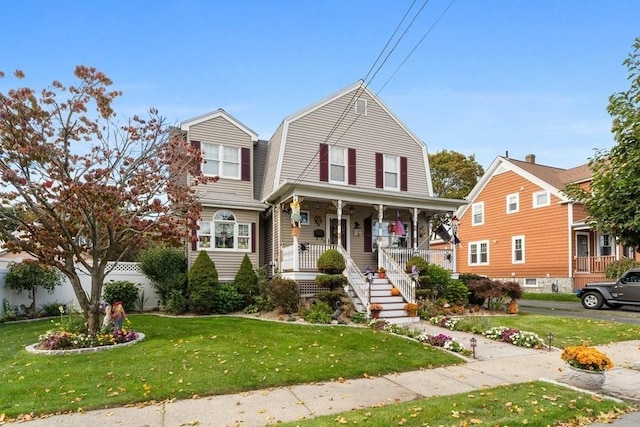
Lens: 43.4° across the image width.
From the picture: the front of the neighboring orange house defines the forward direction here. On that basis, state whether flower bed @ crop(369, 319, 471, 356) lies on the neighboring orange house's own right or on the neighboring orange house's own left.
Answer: on the neighboring orange house's own right

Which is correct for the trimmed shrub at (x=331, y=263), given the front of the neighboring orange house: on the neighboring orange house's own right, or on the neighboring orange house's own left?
on the neighboring orange house's own right

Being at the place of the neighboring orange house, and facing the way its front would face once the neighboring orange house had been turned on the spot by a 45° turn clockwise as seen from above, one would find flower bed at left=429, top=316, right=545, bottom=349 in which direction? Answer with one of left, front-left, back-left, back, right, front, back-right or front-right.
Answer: front

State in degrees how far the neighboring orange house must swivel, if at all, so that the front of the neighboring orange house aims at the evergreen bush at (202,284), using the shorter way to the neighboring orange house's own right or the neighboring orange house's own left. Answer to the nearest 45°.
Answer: approximately 90° to the neighboring orange house's own right

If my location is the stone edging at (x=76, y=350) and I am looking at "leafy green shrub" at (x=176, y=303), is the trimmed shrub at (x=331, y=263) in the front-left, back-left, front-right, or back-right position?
front-right

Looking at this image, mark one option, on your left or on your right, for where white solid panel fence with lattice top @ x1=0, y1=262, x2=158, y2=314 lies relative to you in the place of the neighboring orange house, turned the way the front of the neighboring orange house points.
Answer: on your right

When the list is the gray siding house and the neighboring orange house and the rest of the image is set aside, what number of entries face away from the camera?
0

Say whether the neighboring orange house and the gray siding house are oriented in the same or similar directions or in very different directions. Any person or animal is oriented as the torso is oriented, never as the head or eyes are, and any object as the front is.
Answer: same or similar directions

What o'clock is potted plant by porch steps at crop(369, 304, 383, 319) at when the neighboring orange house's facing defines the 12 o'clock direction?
The potted plant by porch steps is roughly at 2 o'clock from the neighboring orange house.

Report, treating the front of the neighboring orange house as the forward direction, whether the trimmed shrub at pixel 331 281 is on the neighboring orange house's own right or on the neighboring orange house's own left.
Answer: on the neighboring orange house's own right
